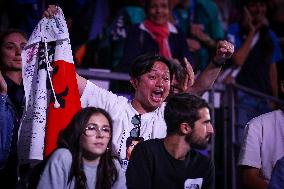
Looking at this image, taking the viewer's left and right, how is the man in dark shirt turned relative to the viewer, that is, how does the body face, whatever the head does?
facing the viewer and to the right of the viewer

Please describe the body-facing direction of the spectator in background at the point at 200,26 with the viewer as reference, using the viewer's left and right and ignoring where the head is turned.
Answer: facing the viewer and to the left of the viewer

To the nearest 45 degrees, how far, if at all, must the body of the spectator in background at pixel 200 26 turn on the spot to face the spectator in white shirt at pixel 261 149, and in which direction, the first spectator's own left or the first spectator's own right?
approximately 45° to the first spectator's own left

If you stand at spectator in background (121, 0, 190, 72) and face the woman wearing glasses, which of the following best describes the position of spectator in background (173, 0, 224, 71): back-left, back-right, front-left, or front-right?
back-left

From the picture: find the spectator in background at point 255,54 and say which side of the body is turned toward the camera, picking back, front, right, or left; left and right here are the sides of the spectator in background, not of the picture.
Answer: front

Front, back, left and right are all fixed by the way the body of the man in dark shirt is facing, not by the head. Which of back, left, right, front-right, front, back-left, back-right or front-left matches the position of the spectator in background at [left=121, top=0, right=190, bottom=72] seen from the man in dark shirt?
back-left

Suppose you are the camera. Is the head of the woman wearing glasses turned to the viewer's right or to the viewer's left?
to the viewer's right

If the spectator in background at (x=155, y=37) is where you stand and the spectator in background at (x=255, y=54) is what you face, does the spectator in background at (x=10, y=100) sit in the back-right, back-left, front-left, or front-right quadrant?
back-right

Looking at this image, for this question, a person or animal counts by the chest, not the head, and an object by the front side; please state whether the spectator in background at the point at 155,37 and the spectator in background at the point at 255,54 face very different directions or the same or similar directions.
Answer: same or similar directions

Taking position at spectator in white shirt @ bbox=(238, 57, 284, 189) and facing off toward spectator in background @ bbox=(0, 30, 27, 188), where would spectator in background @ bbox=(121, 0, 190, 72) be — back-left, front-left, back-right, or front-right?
front-right

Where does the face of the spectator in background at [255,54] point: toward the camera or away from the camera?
toward the camera

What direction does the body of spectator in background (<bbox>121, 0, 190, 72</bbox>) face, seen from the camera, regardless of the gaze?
toward the camera

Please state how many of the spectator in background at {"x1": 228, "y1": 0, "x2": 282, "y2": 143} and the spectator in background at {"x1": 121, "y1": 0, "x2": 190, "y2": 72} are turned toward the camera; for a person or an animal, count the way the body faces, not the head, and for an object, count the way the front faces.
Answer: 2

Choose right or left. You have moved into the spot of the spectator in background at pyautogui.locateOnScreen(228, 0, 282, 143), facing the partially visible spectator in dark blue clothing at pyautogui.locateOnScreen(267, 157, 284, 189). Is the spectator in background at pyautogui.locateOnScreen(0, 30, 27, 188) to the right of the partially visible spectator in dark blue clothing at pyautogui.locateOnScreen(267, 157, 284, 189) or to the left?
right

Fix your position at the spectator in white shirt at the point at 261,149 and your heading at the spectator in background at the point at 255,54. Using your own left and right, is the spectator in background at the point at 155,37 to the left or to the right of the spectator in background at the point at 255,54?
left

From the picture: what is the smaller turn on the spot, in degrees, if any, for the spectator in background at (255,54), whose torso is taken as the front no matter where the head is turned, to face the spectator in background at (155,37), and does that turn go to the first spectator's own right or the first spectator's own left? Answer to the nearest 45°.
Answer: approximately 45° to the first spectator's own right
